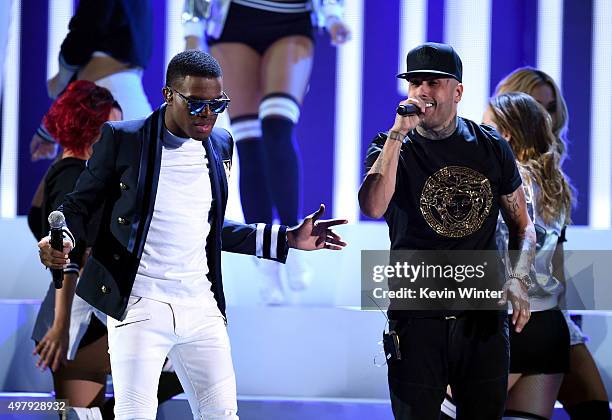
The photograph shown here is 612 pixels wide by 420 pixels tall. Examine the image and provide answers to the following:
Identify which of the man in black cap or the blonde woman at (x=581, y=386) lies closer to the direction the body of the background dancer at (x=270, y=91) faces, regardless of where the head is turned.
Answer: the man in black cap

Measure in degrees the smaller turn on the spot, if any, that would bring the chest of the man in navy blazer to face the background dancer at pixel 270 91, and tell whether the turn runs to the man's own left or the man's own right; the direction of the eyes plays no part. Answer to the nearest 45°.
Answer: approximately 135° to the man's own left

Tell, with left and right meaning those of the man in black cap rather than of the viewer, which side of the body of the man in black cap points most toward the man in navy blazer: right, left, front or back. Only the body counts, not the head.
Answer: right

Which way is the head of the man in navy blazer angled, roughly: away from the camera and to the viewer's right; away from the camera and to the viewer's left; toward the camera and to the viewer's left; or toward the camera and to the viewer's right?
toward the camera and to the viewer's right

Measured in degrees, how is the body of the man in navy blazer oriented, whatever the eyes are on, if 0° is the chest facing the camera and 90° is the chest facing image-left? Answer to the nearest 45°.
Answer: approximately 315°

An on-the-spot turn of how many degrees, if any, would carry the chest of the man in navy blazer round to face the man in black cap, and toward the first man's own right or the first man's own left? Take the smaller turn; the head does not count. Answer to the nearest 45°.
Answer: approximately 45° to the first man's own left

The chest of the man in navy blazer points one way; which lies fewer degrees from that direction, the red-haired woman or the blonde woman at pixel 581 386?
the blonde woman

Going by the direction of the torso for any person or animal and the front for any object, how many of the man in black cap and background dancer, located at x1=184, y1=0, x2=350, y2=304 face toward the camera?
2

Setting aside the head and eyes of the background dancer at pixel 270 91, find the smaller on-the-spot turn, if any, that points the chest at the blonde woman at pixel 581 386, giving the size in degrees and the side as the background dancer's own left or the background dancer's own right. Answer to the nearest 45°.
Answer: approximately 45° to the background dancer's own left

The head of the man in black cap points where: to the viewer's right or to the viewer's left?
to the viewer's left
